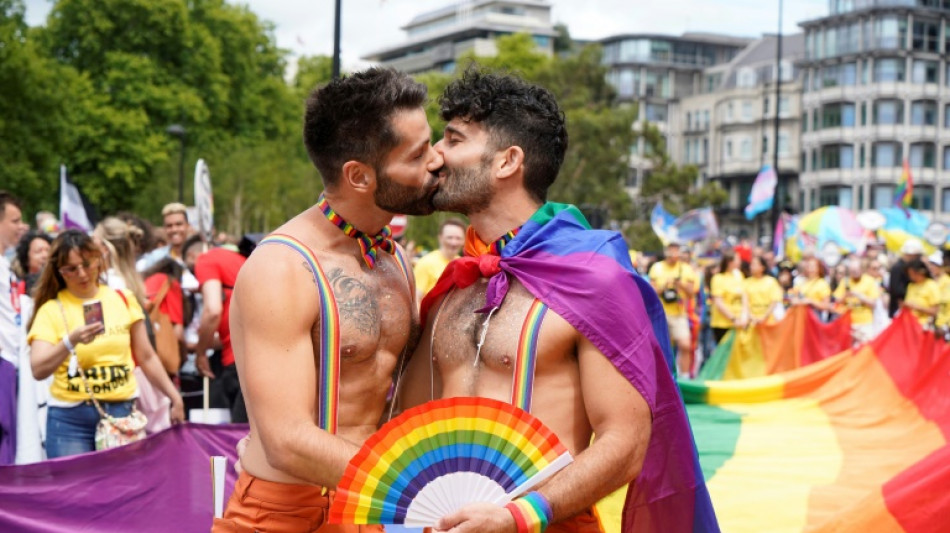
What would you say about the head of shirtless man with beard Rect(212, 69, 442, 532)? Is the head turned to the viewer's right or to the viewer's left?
to the viewer's right

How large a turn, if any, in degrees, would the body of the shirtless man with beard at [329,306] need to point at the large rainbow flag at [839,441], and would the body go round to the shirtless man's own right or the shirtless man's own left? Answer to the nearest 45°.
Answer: approximately 90° to the shirtless man's own left

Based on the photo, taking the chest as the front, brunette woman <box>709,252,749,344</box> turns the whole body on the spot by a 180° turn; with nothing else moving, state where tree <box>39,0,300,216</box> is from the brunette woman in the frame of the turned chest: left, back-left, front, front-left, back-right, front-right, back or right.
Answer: front

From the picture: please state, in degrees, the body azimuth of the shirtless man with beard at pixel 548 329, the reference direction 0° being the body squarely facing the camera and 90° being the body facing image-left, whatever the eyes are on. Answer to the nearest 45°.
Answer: approximately 45°

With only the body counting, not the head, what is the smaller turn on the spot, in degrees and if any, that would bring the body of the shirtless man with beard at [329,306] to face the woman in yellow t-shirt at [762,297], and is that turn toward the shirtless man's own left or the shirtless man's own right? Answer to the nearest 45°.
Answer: approximately 90° to the shirtless man's own left

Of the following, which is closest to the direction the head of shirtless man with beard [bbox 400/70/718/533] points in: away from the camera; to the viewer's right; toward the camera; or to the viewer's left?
to the viewer's left

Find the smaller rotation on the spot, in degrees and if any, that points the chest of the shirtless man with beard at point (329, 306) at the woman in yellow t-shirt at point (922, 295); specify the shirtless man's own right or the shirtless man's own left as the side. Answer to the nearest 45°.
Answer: approximately 90° to the shirtless man's own left

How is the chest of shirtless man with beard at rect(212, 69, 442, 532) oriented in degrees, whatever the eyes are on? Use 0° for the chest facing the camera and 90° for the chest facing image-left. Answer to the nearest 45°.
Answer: approximately 315°

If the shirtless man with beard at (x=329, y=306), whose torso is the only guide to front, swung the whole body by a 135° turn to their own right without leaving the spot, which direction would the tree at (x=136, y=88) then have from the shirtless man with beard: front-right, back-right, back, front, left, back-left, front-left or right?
right

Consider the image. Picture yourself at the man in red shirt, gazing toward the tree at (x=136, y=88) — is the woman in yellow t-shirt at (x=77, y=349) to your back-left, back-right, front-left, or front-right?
back-left

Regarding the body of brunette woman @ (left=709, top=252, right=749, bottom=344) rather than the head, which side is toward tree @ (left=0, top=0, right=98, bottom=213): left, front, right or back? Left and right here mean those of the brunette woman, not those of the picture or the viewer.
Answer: back
